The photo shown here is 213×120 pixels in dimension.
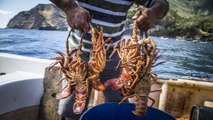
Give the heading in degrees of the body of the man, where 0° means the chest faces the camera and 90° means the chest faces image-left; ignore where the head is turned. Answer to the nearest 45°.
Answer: approximately 0°
